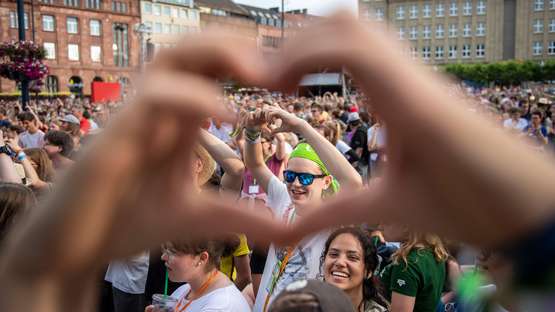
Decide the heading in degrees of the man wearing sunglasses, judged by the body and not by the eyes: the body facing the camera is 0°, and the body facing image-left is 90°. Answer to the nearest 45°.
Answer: approximately 45°
